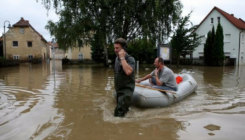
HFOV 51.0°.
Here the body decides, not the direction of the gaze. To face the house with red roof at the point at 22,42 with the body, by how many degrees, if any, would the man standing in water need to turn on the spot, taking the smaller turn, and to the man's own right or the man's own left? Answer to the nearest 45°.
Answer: approximately 90° to the man's own right

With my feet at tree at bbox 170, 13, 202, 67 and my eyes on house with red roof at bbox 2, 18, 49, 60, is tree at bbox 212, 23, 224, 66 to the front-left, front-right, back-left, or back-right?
back-right

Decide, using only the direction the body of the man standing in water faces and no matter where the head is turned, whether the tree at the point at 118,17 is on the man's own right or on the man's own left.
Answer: on the man's own right

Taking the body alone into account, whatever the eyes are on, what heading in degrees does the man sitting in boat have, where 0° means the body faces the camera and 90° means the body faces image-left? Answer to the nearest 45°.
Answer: approximately 90°

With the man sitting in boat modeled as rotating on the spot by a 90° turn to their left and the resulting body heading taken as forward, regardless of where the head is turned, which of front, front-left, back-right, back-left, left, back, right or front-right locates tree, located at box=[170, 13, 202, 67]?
back

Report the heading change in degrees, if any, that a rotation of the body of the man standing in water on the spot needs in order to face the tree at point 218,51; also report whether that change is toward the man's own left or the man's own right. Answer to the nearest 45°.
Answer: approximately 180°

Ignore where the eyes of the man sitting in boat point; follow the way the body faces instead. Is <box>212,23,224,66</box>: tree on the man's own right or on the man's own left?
on the man's own right

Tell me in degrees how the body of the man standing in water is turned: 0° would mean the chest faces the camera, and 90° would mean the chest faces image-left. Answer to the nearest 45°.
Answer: approximately 45°
